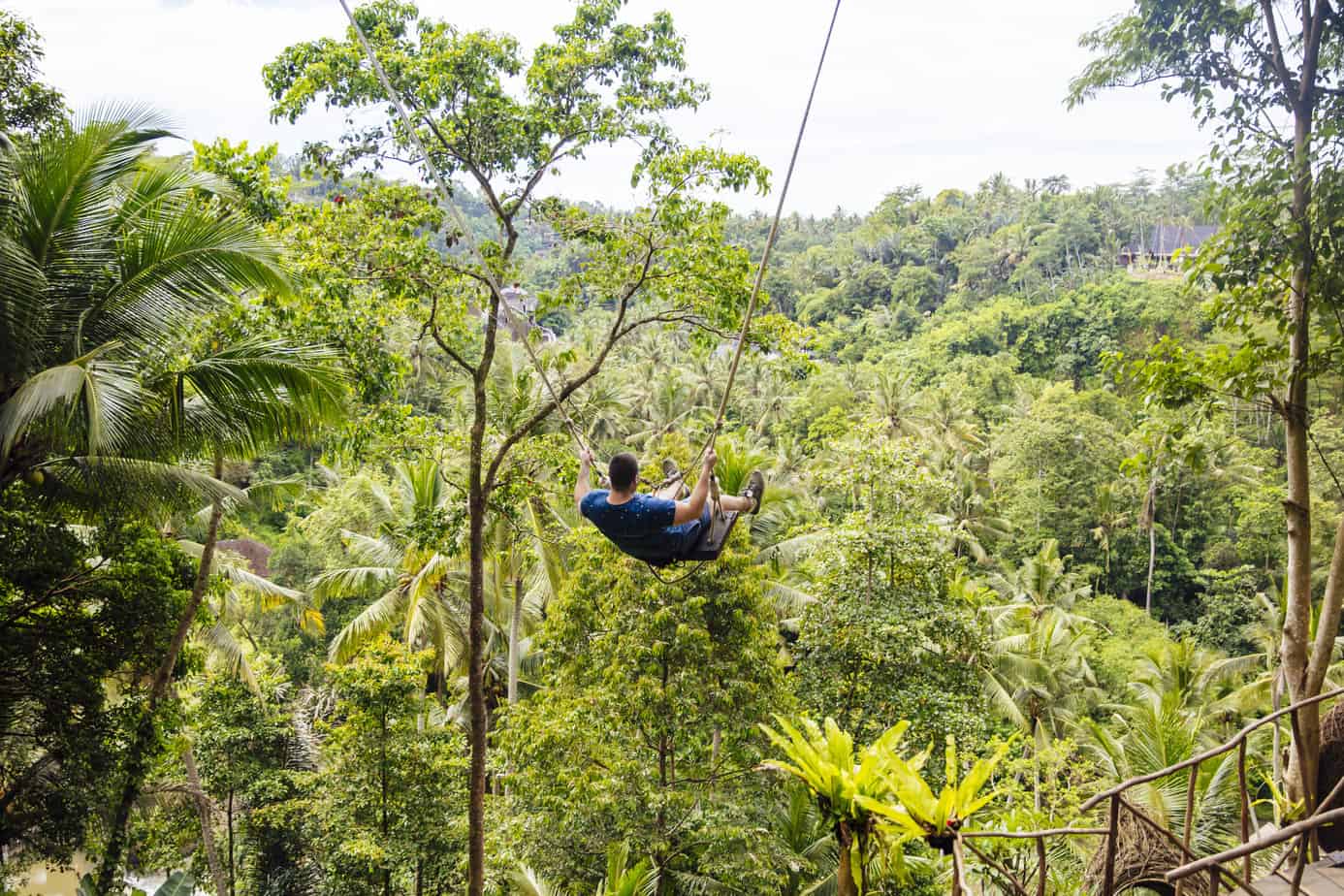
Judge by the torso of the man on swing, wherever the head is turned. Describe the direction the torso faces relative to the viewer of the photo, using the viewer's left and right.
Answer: facing away from the viewer and to the right of the viewer

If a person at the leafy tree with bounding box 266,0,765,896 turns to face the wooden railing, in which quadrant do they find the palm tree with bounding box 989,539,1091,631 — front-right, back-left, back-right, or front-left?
back-left

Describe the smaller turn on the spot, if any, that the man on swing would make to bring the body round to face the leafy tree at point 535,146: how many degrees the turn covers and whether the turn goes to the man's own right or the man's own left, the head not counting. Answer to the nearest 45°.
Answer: approximately 45° to the man's own left

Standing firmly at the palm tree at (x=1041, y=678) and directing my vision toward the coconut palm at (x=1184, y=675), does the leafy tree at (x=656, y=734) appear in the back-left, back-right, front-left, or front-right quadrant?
back-right

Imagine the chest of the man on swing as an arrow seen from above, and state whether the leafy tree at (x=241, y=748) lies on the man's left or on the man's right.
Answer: on the man's left

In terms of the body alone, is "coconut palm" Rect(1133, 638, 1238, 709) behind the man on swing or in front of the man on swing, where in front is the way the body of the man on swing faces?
in front

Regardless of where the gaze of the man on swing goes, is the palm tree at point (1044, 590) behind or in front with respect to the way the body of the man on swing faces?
in front

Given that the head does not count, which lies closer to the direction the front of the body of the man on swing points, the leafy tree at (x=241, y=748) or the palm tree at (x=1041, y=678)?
the palm tree

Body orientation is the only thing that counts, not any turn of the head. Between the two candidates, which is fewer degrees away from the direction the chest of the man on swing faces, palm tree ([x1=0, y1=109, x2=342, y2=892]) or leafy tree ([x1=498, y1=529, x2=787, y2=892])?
the leafy tree

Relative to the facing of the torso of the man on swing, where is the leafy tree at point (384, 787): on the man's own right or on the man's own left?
on the man's own left

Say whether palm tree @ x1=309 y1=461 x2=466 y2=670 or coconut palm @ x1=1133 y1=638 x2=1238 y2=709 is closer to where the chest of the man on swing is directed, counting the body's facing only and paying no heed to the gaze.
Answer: the coconut palm

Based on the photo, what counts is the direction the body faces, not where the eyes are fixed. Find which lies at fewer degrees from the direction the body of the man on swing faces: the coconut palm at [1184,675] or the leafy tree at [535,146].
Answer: the coconut palm
